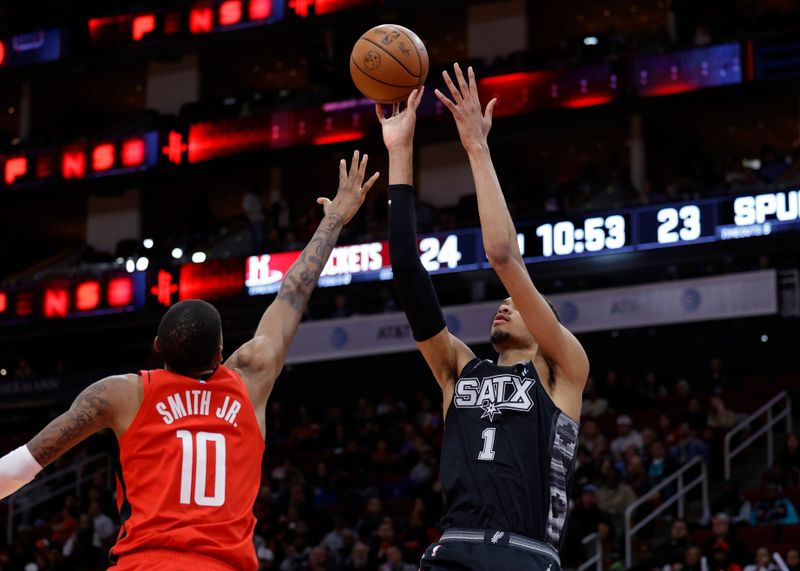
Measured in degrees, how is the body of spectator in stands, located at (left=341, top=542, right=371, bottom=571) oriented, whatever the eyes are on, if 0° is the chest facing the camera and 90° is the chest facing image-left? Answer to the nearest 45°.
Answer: approximately 0°

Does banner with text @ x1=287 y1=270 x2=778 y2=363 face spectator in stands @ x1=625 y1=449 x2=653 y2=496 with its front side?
yes

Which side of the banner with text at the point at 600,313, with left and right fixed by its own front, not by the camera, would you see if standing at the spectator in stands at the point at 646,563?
front

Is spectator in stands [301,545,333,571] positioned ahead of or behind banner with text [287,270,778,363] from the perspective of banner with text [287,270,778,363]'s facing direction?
ahead

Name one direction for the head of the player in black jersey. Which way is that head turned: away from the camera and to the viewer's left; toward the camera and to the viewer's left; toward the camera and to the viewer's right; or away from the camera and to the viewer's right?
toward the camera and to the viewer's left

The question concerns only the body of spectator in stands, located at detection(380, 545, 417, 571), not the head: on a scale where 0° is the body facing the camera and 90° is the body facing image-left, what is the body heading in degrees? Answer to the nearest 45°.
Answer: approximately 0°

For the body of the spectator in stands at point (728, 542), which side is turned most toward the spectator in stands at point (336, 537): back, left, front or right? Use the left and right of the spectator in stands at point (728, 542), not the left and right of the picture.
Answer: right

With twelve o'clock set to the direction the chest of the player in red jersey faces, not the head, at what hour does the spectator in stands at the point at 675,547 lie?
The spectator in stands is roughly at 1 o'clock from the player in red jersey.

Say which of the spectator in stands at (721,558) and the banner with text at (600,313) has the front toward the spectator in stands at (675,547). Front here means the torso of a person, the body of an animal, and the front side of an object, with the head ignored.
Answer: the banner with text

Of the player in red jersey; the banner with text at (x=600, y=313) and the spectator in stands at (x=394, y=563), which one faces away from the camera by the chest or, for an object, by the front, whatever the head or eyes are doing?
the player in red jersey

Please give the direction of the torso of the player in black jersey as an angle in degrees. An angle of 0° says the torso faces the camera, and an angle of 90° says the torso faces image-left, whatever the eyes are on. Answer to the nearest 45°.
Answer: approximately 45°

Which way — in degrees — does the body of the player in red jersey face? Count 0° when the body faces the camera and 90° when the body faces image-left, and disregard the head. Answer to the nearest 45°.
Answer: approximately 180°
